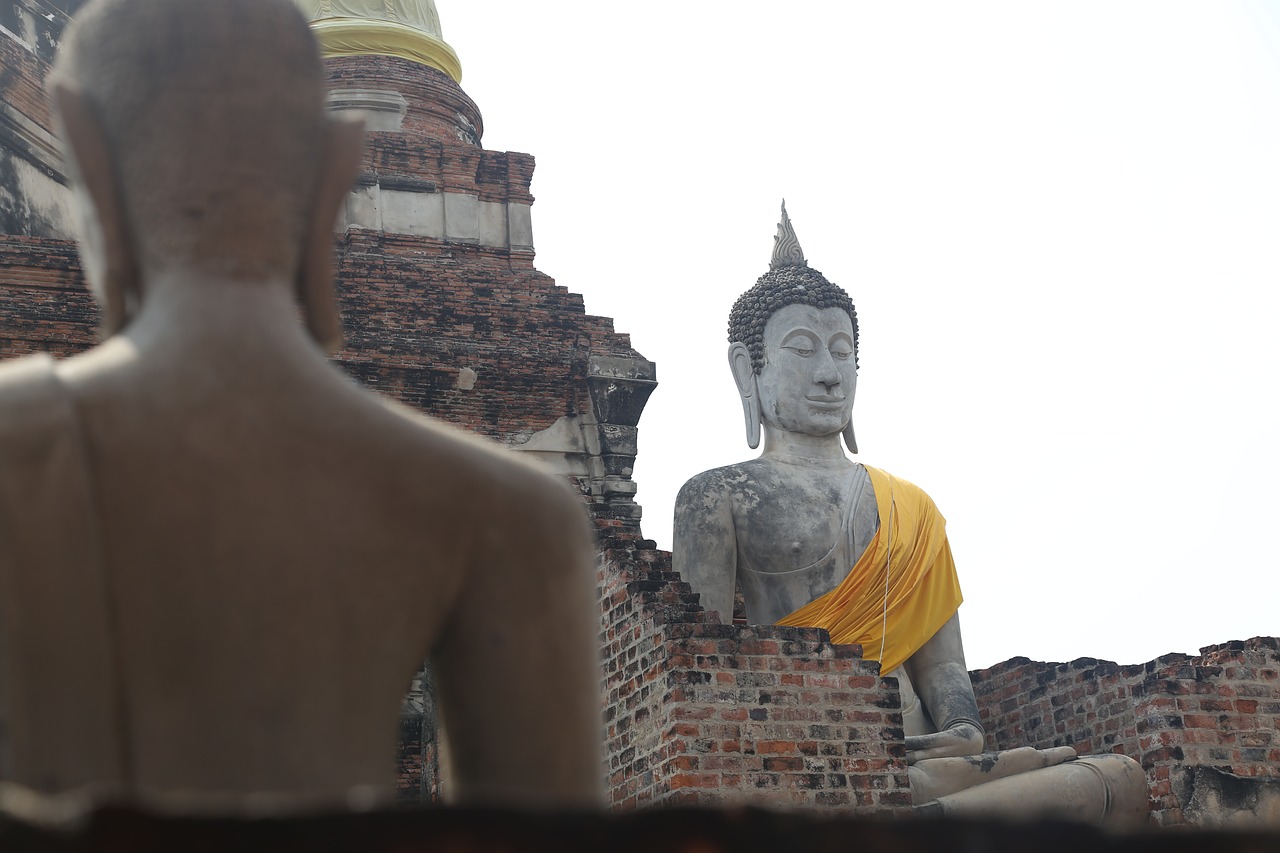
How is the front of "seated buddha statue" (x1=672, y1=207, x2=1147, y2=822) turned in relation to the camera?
facing the viewer and to the right of the viewer

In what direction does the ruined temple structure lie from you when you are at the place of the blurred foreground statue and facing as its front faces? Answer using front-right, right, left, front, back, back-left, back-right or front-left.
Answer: front

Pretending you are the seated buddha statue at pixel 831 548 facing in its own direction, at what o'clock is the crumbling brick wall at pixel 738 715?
The crumbling brick wall is roughly at 2 o'clock from the seated buddha statue.

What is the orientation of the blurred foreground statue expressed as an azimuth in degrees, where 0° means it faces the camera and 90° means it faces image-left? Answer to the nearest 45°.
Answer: approximately 180°

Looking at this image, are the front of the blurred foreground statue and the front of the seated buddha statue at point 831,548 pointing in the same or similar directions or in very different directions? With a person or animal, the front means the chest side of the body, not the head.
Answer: very different directions

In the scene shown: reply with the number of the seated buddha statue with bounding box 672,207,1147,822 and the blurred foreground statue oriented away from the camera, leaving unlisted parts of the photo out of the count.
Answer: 1

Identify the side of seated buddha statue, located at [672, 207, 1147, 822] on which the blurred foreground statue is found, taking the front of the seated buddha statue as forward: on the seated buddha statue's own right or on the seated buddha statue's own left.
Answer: on the seated buddha statue's own right

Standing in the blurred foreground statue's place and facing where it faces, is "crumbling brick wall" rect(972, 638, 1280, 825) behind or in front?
in front

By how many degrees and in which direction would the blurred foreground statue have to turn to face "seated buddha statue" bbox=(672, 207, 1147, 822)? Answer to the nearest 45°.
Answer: approximately 45° to its right

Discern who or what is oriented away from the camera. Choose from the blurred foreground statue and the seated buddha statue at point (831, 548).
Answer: the blurred foreground statue

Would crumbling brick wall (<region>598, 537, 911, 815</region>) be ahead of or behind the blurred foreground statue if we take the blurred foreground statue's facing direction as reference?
ahead
